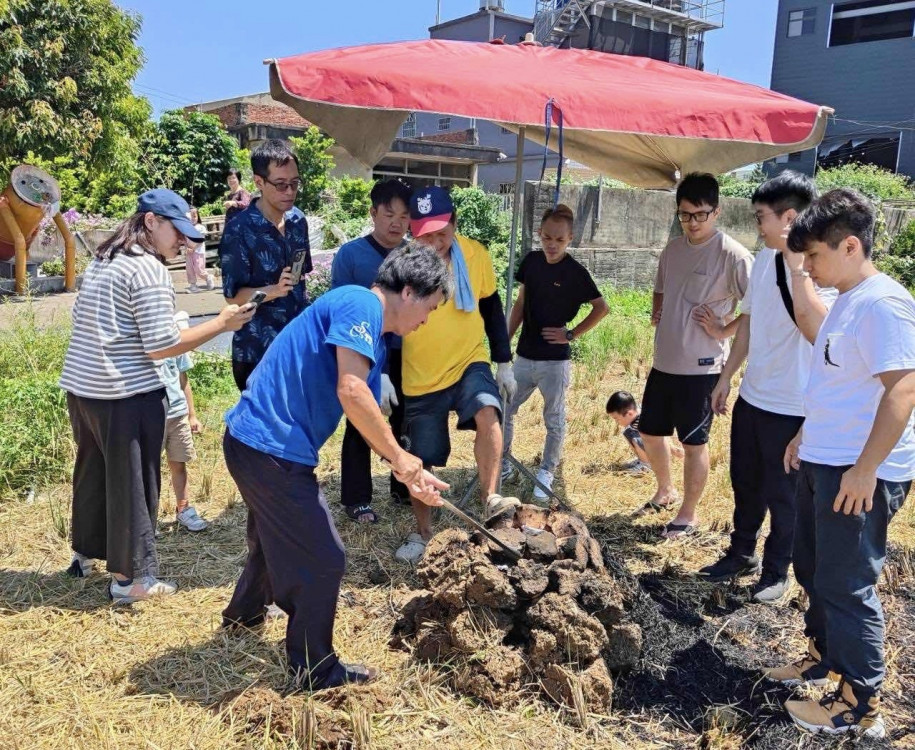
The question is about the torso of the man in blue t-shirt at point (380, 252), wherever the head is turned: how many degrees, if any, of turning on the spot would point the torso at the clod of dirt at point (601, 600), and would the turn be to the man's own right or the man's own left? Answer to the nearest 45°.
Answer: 0° — they already face it

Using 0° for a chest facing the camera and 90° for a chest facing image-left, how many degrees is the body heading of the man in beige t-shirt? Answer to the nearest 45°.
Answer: approximately 45°

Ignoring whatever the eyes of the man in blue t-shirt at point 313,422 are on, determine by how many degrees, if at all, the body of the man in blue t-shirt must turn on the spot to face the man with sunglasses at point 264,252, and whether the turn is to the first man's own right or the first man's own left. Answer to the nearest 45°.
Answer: approximately 90° to the first man's own left

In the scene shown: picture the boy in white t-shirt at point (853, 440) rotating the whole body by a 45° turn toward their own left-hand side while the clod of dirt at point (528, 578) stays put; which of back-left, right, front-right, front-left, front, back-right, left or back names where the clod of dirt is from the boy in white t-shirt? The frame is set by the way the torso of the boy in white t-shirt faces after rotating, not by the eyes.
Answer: front-right

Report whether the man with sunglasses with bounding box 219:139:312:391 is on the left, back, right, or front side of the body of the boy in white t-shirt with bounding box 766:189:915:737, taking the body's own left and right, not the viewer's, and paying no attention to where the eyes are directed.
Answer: front

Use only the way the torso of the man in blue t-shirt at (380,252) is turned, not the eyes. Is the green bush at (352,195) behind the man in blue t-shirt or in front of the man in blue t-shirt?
behind

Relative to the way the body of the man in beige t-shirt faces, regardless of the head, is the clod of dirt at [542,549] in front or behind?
in front

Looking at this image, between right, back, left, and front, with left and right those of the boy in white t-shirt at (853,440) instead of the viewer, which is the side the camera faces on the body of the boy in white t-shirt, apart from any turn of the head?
left

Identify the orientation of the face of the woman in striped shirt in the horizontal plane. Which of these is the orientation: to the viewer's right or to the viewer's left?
to the viewer's right

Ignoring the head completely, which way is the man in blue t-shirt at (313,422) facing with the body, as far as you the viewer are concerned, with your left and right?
facing to the right of the viewer

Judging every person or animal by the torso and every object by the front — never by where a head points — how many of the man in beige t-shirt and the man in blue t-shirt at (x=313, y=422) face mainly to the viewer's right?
1

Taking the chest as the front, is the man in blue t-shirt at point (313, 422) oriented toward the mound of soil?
yes

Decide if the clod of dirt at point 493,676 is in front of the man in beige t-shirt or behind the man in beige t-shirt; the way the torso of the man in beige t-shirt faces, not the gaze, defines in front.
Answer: in front
